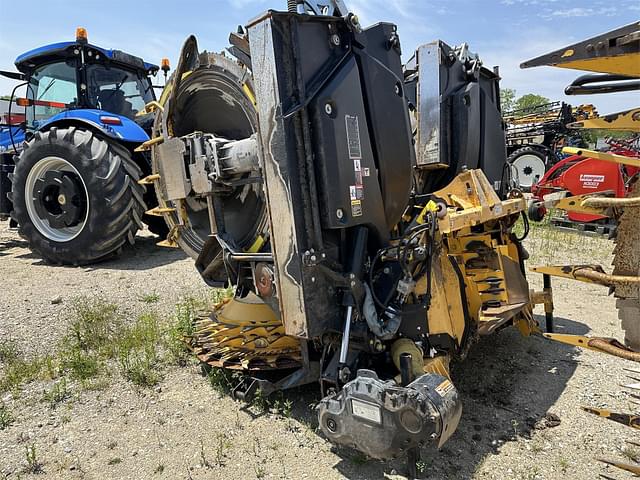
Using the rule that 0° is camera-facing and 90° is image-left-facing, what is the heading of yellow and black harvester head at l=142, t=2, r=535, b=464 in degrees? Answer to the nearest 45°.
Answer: approximately 135°

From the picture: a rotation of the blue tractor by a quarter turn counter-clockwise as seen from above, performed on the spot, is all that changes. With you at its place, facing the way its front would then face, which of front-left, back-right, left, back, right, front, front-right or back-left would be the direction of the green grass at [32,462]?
front-left

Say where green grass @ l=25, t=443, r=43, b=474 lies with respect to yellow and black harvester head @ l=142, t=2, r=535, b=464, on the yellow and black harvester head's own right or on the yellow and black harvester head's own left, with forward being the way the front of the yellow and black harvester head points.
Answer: on the yellow and black harvester head's own left

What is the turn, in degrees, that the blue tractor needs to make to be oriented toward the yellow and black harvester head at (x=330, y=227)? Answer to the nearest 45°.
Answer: approximately 135° to its left

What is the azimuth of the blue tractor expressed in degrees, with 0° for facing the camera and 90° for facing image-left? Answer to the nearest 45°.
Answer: approximately 135°
